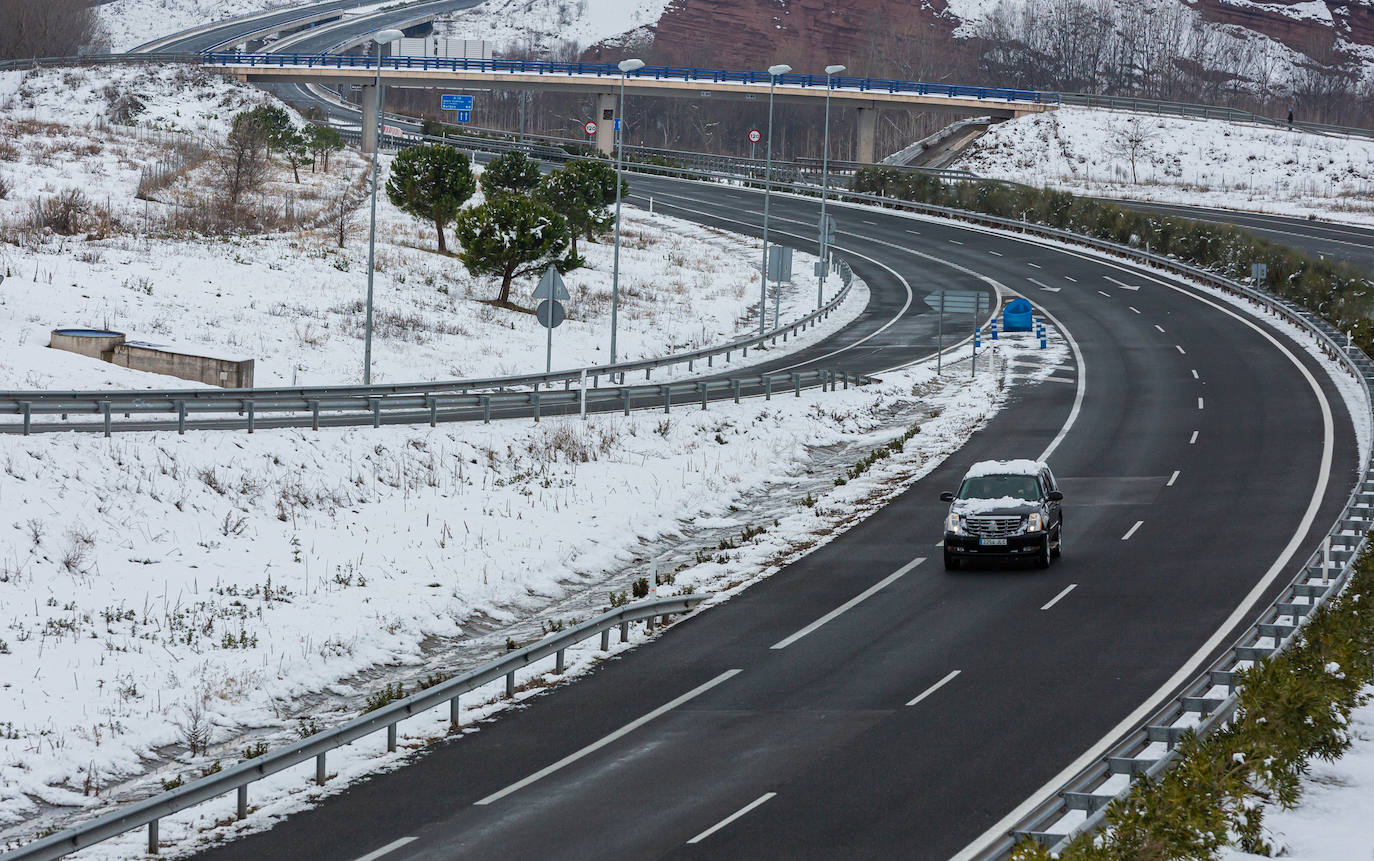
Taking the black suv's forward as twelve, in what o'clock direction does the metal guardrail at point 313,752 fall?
The metal guardrail is roughly at 1 o'clock from the black suv.

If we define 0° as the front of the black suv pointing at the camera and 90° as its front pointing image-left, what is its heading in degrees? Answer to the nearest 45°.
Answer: approximately 0°
